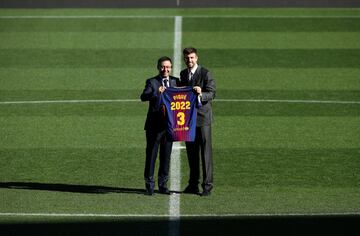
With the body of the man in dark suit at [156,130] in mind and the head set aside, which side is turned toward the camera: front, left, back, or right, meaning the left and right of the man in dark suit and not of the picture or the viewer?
front

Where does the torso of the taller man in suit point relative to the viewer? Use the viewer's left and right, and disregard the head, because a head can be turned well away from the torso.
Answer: facing the viewer and to the left of the viewer

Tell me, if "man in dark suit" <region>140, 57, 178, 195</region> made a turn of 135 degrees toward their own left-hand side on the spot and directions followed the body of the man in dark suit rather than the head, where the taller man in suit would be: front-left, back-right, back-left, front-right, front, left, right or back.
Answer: front-right
